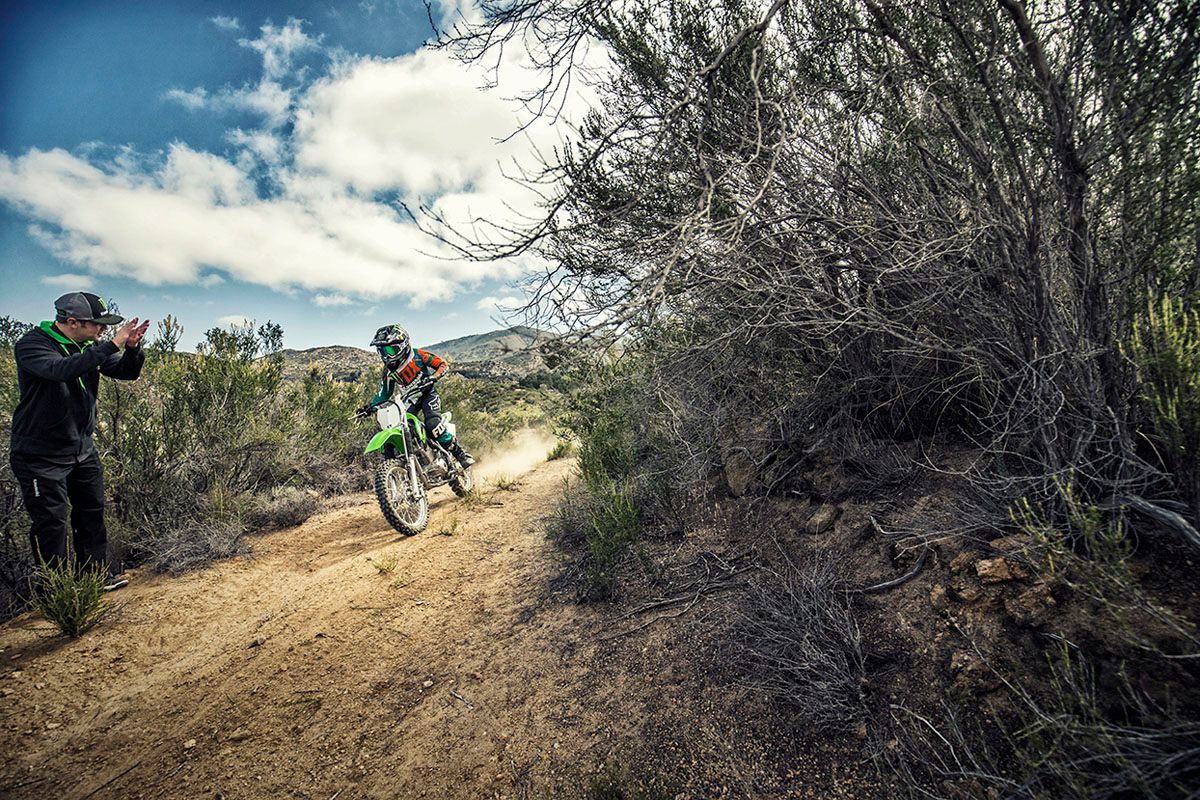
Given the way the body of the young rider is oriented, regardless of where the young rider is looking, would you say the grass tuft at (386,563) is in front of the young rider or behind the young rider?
in front

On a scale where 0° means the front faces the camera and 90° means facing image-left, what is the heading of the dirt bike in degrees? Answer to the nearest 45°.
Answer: approximately 45°

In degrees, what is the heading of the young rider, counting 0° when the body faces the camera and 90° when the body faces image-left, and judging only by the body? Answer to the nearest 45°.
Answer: approximately 45°

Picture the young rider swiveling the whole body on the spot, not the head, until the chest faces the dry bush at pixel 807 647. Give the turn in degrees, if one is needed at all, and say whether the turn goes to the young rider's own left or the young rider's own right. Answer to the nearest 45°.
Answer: approximately 45° to the young rider's own left

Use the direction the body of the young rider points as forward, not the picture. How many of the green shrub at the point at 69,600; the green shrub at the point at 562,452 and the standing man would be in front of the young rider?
2

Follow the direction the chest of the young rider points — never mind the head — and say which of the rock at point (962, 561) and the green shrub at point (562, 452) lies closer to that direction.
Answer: the rock

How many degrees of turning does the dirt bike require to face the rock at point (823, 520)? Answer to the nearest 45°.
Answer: approximately 90° to its left

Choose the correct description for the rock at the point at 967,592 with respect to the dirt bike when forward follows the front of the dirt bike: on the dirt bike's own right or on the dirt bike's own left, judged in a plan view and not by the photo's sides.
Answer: on the dirt bike's own left

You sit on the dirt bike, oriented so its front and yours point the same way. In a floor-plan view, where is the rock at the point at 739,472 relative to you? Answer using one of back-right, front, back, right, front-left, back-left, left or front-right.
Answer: left

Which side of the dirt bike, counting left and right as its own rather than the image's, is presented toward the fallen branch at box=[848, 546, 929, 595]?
left
